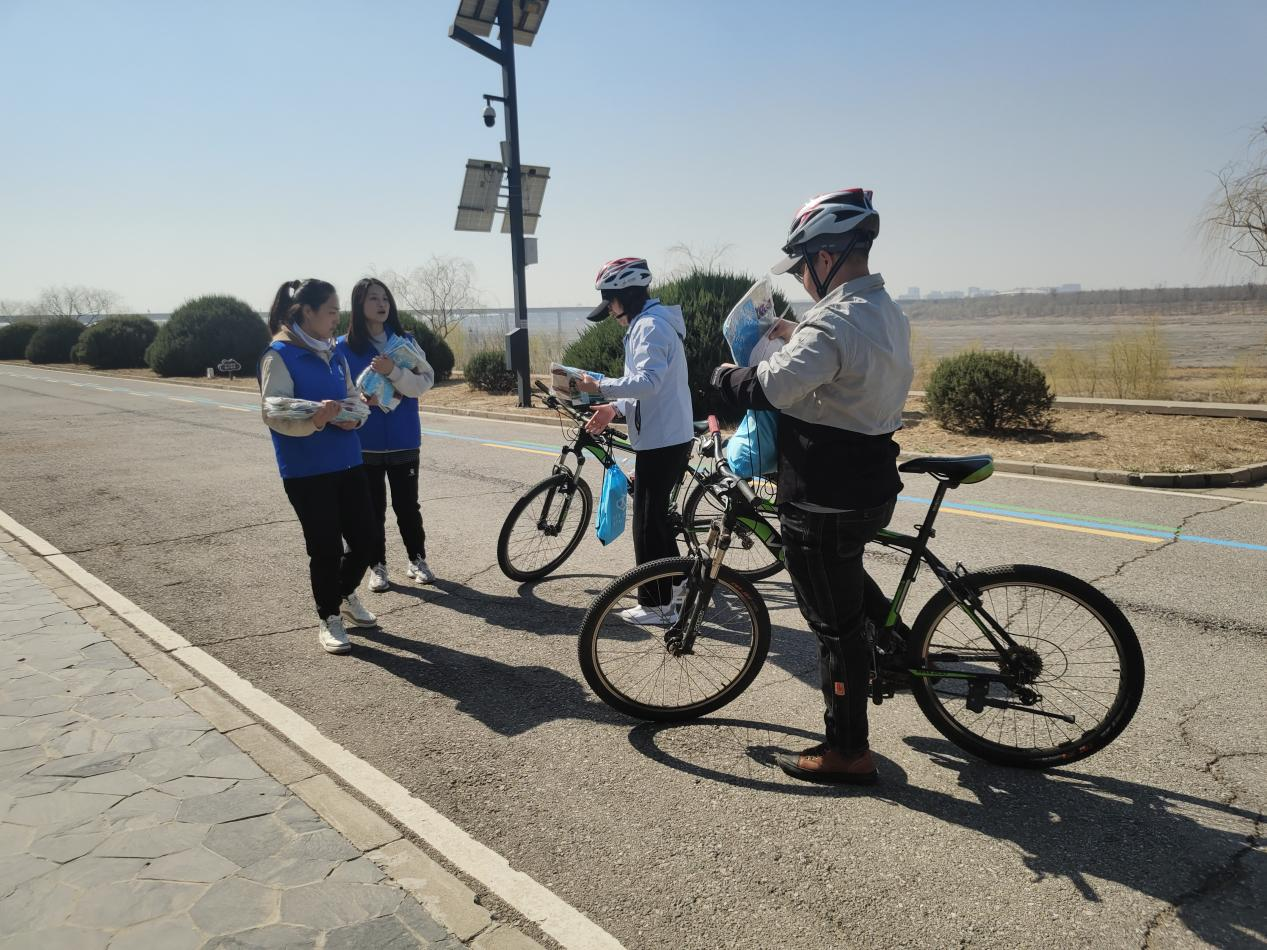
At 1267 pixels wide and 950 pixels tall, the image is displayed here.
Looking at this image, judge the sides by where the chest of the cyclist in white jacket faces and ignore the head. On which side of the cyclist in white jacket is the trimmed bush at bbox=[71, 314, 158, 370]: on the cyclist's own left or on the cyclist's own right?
on the cyclist's own right

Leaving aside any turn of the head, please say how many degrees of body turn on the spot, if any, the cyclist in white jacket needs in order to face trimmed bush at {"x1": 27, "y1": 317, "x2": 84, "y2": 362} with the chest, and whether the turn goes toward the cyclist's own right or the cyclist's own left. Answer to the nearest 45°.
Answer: approximately 45° to the cyclist's own right

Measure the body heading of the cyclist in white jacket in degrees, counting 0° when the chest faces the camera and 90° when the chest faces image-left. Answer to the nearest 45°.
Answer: approximately 90°

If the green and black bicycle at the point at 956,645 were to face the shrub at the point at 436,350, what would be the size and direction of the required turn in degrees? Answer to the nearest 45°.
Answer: approximately 45° to its right

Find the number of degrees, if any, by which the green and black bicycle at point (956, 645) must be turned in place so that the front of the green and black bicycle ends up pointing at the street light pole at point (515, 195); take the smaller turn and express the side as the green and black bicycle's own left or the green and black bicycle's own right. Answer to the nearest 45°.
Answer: approximately 45° to the green and black bicycle's own right

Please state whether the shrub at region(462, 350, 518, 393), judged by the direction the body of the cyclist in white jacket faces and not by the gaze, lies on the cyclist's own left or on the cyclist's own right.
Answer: on the cyclist's own right

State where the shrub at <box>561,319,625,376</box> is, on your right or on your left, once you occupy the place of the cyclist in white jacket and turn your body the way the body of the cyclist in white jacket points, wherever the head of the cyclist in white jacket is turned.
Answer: on your right

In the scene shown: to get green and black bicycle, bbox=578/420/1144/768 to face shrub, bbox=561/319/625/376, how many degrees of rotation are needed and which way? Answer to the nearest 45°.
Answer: approximately 90° to its right

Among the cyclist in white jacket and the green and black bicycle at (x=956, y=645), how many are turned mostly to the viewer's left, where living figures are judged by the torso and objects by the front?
2

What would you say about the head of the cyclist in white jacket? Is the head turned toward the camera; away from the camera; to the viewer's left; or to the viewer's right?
to the viewer's left

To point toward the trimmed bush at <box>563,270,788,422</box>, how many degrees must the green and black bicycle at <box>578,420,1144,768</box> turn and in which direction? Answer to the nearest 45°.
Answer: approximately 90° to its right

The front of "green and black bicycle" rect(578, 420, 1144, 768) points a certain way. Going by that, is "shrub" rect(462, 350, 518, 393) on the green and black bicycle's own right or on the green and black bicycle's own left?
on the green and black bicycle's own right

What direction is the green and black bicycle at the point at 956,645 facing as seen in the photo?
to the viewer's left

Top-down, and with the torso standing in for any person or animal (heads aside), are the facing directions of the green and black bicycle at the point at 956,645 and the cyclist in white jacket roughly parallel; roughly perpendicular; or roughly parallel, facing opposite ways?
roughly parallel

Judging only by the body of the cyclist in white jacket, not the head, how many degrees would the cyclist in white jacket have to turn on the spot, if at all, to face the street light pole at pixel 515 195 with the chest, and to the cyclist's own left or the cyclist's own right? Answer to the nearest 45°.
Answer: approximately 90° to the cyclist's own right

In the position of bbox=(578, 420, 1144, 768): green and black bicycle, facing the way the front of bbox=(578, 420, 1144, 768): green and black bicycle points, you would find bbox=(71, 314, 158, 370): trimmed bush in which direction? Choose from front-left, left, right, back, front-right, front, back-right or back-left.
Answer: front-right
